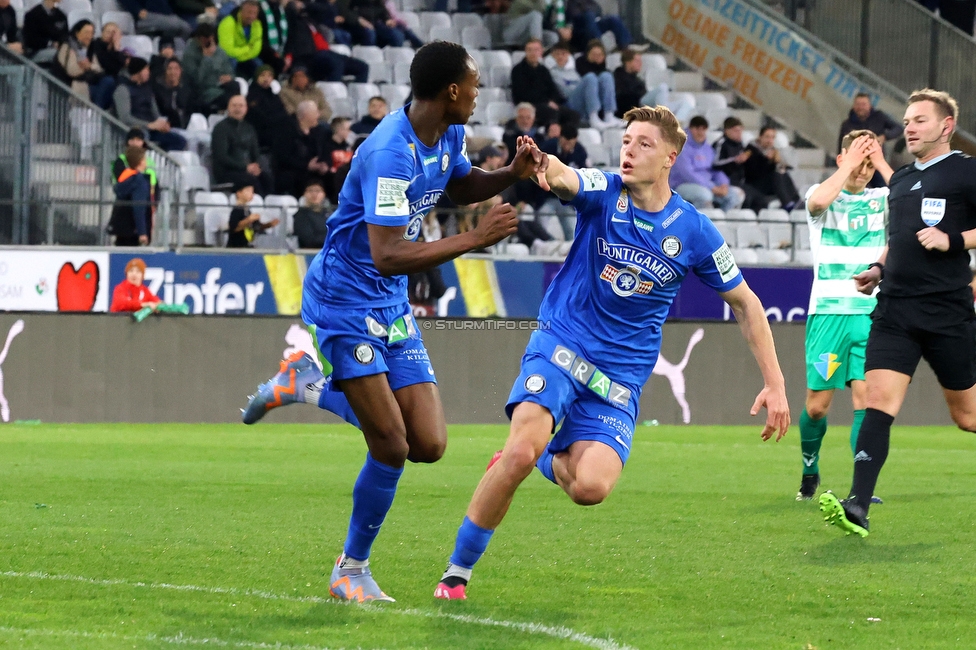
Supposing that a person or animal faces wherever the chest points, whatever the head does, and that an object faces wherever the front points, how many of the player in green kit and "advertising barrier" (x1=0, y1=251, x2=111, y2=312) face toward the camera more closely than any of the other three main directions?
2

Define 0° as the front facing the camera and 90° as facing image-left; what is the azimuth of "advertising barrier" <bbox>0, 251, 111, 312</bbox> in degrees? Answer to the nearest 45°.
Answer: approximately 0°

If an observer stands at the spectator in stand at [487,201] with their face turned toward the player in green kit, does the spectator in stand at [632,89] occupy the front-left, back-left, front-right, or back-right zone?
back-left

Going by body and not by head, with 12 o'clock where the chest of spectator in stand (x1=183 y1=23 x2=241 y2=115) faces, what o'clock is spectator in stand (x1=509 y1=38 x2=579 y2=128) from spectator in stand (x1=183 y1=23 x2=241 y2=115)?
spectator in stand (x1=509 y1=38 x2=579 y2=128) is roughly at 10 o'clock from spectator in stand (x1=183 y1=23 x2=241 y2=115).

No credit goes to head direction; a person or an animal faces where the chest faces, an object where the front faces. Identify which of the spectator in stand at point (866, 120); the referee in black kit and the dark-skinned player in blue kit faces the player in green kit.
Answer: the spectator in stand

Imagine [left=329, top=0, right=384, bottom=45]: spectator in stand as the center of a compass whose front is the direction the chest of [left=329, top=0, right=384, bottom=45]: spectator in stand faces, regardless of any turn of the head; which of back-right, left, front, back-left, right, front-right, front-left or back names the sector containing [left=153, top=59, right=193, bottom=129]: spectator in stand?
right

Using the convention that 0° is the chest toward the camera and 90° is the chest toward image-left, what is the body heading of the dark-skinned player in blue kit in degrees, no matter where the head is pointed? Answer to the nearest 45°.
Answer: approximately 315°

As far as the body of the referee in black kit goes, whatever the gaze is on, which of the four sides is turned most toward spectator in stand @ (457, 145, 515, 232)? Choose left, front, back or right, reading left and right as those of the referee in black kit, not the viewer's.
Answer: right

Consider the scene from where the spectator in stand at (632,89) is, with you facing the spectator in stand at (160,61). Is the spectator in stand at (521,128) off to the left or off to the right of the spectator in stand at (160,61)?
left
